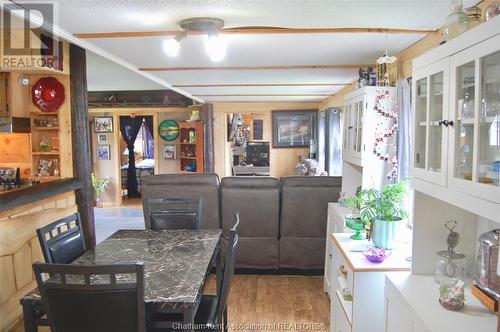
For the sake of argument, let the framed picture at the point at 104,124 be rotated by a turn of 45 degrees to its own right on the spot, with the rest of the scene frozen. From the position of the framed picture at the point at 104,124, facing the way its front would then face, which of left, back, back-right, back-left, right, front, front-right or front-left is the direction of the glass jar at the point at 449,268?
front-left

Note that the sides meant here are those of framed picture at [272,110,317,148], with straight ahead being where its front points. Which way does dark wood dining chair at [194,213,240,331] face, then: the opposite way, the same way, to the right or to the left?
to the right

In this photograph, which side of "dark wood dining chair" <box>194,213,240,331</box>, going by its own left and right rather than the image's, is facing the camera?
left

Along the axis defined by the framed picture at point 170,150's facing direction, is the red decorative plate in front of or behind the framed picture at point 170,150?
in front

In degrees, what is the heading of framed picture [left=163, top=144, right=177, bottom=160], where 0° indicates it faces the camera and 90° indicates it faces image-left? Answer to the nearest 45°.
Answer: approximately 0°

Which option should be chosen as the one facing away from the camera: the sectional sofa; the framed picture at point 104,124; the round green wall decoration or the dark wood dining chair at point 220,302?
the sectional sofa

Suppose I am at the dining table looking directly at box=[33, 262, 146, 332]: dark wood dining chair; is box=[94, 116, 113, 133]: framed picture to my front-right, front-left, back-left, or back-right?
back-right

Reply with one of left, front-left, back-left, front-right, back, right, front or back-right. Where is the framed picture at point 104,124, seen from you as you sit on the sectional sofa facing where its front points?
front-left

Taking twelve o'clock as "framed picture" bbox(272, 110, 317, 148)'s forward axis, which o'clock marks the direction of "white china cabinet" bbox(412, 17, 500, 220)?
The white china cabinet is roughly at 12 o'clock from the framed picture.

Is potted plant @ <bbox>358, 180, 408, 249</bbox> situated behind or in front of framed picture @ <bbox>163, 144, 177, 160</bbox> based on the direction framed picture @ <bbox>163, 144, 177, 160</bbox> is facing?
in front
